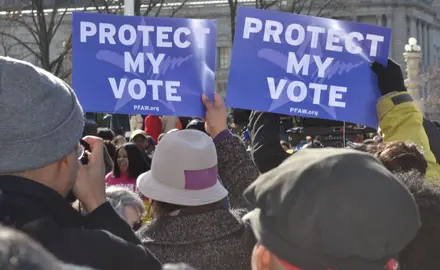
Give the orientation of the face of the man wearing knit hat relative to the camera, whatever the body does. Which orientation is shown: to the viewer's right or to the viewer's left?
to the viewer's right

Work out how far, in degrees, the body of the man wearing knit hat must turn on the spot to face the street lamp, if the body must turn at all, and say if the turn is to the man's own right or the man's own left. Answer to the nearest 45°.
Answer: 0° — they already face it

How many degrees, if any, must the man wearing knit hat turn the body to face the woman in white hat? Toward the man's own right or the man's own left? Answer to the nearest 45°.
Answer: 0° — they already face them

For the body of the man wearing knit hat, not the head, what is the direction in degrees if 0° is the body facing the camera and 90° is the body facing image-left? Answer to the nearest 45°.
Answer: approximately 225°
